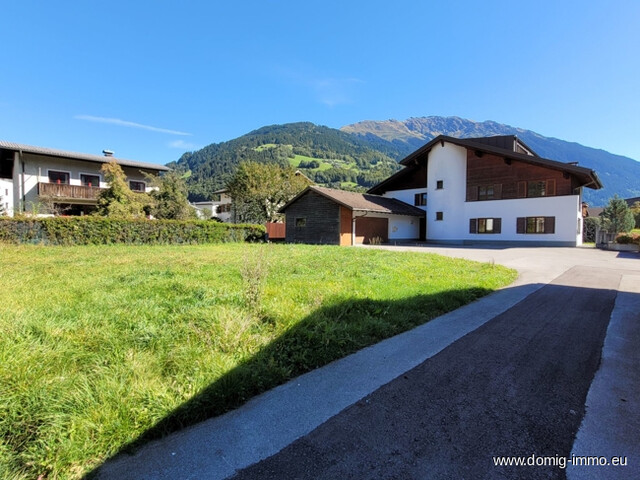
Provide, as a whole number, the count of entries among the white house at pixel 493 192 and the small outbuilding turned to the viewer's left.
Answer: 0

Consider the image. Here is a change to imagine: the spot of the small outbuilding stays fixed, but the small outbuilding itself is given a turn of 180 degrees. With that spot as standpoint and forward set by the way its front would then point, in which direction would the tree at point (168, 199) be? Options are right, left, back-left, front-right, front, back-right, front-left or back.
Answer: front-left

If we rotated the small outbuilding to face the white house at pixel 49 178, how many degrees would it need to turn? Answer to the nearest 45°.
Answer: approximately 135° to its right

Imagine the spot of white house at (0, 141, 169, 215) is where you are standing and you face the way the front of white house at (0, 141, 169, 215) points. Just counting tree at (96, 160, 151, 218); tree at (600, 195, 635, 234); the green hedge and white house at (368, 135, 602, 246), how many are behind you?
0

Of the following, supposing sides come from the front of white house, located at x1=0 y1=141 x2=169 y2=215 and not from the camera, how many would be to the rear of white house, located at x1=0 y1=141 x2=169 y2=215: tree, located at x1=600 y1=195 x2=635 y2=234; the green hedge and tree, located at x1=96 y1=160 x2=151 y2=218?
0

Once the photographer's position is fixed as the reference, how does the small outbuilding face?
facing the viewer and to the right of the viewer

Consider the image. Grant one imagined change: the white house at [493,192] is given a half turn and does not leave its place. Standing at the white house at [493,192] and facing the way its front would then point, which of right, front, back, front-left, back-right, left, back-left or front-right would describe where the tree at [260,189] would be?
left

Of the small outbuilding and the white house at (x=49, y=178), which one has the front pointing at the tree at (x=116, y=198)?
the white house

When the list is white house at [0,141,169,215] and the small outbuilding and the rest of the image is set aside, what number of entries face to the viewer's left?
0

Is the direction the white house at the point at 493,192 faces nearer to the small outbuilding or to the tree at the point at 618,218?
the small outbuilding

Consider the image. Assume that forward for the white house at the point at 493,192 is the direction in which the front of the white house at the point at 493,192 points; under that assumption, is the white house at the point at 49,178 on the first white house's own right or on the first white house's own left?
on the first white house's own right

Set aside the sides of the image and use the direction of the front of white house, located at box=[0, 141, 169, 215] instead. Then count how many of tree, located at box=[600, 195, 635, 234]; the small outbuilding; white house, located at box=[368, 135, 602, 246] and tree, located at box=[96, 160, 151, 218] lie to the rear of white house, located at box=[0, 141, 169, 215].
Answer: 0

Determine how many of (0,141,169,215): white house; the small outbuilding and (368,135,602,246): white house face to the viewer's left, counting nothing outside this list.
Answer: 0

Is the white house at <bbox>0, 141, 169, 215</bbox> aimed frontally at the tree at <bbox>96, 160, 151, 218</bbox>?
yes

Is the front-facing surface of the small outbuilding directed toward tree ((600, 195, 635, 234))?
no

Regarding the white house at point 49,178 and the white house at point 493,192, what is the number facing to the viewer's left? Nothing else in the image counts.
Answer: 0

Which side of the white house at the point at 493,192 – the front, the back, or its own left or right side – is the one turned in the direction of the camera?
front

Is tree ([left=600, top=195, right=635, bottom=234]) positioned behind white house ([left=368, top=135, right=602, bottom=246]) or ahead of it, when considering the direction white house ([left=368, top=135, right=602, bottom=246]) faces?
behind
